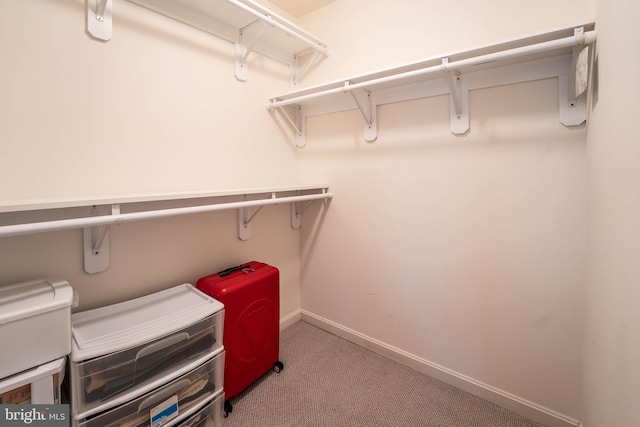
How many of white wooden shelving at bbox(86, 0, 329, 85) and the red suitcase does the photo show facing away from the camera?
0

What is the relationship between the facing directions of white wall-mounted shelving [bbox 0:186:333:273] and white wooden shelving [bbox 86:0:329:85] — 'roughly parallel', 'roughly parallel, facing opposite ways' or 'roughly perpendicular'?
roughly parallel

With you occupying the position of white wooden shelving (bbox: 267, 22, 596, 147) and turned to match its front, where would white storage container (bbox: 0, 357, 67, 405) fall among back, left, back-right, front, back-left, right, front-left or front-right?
front

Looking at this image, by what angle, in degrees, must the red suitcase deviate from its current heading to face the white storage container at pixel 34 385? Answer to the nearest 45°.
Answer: approximately 90° to its right

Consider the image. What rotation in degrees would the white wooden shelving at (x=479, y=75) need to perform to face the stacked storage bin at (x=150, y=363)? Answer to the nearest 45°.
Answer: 0° — it already faces it

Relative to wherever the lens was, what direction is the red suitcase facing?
facing the viewer and to the right of the viewer

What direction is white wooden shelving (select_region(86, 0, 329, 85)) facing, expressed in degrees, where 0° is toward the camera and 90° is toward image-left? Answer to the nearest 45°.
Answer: approximately 315°

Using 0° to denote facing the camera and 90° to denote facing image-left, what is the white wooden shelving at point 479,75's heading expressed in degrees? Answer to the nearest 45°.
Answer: approximately 45°

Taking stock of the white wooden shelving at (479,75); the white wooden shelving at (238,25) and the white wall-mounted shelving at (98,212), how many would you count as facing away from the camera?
0

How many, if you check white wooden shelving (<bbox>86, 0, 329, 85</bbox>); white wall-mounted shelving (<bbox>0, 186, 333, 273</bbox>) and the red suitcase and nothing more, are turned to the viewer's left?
0

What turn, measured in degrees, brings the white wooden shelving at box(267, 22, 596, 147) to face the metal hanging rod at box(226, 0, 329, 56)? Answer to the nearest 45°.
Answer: approximately 45° to its right

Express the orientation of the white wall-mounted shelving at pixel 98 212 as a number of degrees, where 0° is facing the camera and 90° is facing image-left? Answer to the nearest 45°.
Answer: approximately 315°
